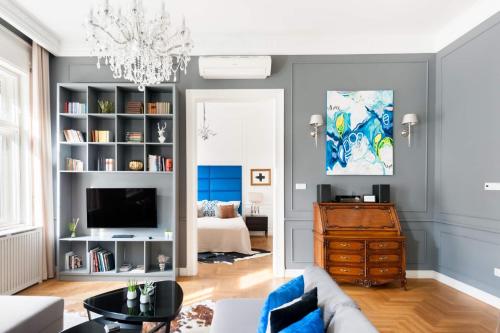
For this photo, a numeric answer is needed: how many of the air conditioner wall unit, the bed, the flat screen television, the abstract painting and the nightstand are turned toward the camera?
5

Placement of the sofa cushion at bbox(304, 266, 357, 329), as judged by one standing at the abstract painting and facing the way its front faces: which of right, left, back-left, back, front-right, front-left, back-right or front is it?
front

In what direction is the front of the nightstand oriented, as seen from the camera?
facing the viewer

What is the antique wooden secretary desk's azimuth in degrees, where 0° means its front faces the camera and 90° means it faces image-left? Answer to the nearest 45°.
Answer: approximately 0°

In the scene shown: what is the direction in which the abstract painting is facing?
toward the camera

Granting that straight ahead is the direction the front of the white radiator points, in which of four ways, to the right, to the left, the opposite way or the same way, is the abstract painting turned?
to the right

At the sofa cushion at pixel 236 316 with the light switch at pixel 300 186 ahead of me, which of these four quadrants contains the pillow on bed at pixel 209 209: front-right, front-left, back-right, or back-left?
front-left

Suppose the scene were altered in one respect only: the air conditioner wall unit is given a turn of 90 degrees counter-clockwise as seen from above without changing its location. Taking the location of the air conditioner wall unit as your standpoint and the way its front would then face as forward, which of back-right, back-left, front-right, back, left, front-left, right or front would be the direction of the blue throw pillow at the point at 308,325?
right

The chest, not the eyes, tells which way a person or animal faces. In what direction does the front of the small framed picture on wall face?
toward the camera

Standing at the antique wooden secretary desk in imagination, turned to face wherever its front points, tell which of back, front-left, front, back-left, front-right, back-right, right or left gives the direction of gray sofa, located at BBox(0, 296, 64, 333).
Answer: front-right

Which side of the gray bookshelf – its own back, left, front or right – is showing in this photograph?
front

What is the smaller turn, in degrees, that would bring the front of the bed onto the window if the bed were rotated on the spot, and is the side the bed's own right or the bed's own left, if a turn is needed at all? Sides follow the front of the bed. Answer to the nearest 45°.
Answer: approximately 45° to the bed's own right

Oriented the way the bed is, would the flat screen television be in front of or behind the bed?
in front

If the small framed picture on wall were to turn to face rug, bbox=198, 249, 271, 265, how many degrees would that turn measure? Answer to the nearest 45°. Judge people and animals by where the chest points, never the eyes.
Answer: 0° — it already faces it

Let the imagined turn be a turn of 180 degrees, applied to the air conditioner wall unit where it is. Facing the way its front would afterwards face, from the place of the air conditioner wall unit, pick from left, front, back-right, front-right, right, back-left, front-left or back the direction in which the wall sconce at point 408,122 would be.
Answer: right
